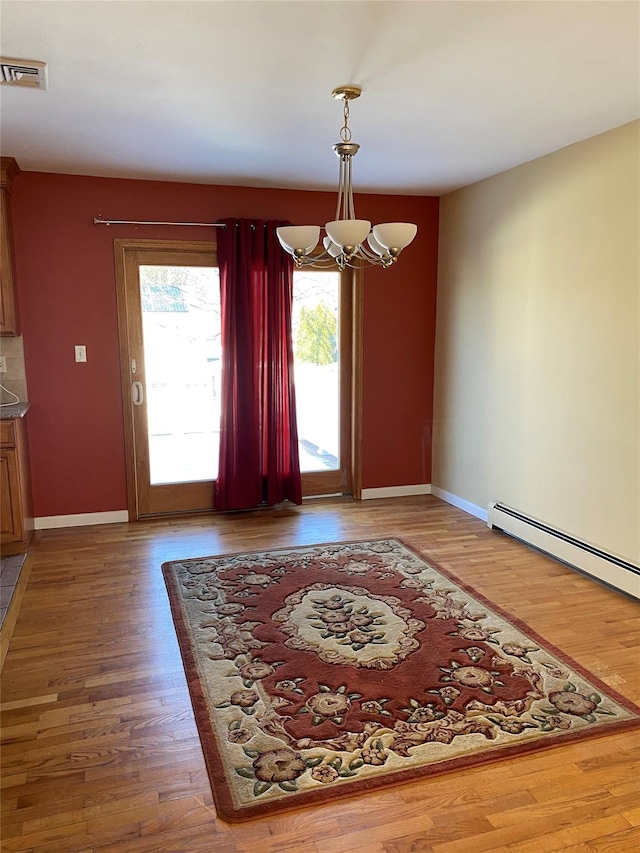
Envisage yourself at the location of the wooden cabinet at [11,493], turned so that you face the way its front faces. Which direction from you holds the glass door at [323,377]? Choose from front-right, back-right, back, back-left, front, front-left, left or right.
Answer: left

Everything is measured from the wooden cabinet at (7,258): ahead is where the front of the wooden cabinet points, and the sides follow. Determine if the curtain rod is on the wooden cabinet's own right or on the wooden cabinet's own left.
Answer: on the wooden cabinet's own left

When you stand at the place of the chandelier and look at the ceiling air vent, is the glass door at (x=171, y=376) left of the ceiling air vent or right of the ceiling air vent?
right

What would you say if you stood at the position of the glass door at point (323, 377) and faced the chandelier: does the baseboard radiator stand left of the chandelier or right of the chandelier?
left

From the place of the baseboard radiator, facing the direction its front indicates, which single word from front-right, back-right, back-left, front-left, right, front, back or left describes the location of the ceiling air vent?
front

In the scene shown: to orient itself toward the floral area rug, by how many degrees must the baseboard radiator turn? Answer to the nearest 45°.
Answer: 0° — it already faces it

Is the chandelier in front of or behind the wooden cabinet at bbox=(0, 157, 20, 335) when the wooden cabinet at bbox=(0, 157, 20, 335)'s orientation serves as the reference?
in front

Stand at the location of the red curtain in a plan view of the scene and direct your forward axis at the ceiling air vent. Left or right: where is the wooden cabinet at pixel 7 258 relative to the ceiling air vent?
right

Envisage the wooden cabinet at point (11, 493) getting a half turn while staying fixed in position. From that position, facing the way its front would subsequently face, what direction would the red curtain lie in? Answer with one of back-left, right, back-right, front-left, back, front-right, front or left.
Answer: right

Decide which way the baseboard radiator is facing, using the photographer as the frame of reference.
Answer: facing the viewer and to the left of the viewer

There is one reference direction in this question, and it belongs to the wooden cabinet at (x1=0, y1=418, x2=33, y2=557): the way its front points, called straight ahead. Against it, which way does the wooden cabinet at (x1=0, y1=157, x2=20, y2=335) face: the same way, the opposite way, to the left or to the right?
the same way
